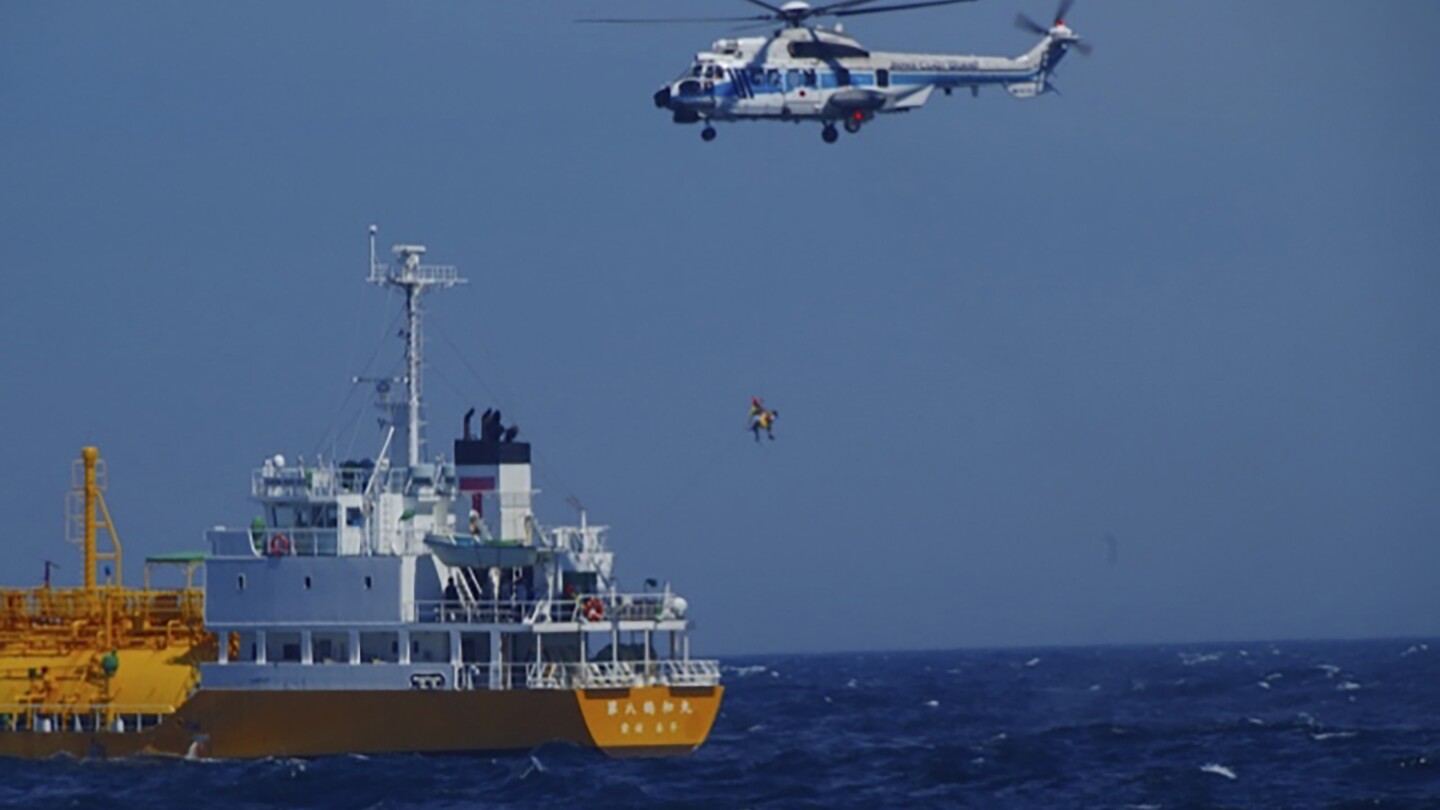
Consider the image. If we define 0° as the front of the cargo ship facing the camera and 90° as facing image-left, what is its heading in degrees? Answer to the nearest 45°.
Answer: approximately 135°
